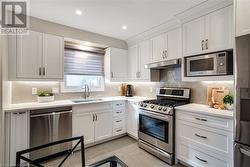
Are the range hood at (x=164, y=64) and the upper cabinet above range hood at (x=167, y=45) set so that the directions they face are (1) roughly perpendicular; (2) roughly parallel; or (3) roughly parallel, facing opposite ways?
roughly parallel

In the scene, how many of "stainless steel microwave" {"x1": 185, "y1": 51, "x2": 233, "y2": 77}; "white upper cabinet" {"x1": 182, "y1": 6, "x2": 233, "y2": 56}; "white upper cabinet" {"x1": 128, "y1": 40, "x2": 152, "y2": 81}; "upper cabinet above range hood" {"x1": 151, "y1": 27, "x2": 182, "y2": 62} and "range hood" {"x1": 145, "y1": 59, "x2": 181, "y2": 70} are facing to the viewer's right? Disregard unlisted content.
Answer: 0

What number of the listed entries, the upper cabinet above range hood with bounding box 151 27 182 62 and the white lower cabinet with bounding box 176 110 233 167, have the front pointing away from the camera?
0

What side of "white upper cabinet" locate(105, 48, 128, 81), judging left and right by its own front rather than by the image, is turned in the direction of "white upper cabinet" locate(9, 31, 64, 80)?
right

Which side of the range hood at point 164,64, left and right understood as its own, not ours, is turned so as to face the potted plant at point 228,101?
left

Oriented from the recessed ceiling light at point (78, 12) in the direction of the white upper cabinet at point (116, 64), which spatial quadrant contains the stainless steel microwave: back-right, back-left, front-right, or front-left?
front-right

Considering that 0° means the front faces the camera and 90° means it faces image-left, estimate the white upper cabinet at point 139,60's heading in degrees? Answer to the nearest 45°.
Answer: approximately 45°

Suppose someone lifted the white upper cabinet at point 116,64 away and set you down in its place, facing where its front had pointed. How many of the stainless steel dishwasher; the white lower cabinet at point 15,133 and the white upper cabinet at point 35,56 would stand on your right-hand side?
3

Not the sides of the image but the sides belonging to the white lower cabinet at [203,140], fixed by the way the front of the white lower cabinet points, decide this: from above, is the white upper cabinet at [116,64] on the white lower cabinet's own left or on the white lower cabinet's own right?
on the white lower cabinet's own right

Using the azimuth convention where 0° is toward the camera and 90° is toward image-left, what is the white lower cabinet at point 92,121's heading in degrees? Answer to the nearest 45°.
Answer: approximately 315°

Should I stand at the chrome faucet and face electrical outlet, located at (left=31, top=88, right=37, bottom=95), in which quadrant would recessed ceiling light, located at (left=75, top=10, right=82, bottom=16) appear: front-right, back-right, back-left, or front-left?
front-left
